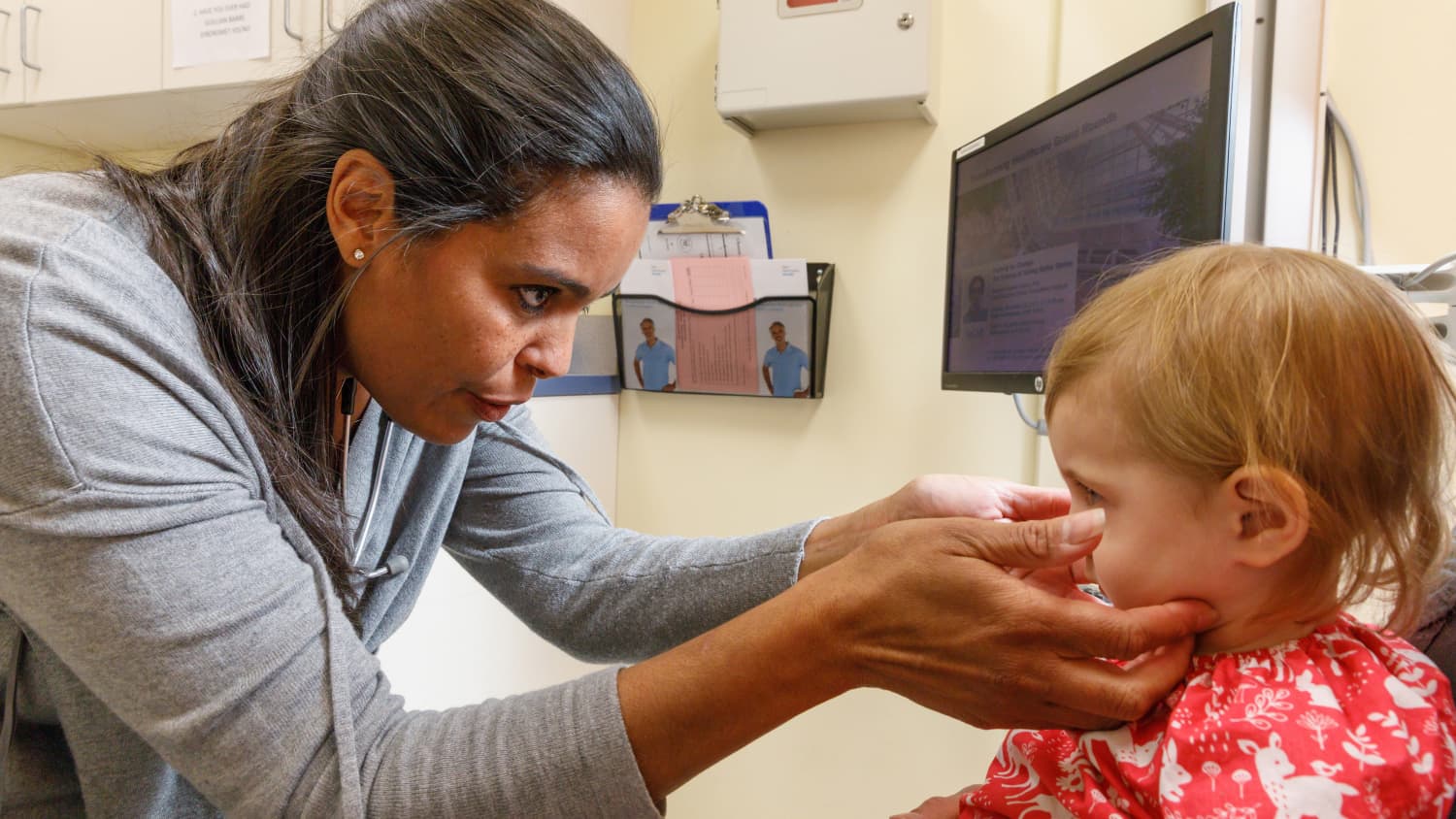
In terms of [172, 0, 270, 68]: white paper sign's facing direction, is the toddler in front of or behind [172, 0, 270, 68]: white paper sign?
in front

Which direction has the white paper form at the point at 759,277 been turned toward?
toward the camera

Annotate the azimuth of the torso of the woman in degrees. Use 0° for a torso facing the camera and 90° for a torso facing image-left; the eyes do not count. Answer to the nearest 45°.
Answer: approximately 270°

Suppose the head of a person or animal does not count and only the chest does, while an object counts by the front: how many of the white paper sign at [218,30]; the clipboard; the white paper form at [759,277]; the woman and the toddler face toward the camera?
3

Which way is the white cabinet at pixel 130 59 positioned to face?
toward the camera

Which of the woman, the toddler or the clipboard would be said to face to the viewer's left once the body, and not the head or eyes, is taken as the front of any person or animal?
the toddler

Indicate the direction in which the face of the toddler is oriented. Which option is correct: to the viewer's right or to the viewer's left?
to the viewer's left

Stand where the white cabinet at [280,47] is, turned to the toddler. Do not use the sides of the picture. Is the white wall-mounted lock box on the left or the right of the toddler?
left

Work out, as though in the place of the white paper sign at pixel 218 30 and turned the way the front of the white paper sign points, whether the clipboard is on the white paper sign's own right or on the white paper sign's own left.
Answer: on the white paper sign's own left

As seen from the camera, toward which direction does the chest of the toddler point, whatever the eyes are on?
to the viewer's left

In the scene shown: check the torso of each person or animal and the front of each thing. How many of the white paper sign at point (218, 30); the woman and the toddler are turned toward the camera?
1

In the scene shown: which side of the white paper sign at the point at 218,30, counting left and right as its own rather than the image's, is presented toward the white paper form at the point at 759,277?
left

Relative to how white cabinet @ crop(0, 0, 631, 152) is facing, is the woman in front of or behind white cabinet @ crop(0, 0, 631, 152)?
in front

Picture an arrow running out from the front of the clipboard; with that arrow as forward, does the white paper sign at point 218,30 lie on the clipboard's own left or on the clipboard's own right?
on the clipboard's own right

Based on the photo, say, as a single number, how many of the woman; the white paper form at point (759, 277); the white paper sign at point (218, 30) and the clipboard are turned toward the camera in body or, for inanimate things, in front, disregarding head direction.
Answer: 3

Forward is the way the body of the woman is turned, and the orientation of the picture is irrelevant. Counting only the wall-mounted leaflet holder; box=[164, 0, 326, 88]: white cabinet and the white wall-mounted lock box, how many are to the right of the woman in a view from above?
0

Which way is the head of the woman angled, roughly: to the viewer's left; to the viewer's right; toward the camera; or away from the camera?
to the viewer's right
